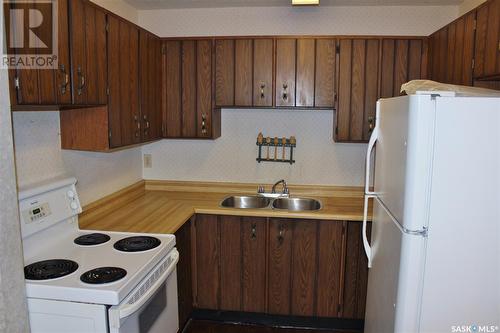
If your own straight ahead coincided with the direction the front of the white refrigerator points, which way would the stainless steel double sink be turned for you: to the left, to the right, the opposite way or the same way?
to the left

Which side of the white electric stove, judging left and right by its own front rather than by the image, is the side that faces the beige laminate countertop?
left

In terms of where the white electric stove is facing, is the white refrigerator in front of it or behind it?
in front

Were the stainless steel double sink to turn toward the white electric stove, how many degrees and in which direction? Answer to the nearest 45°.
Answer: approximately 45° to its right

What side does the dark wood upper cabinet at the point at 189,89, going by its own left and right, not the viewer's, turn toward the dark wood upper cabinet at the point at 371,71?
left

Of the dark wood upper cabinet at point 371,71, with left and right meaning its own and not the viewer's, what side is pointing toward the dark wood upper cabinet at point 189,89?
right

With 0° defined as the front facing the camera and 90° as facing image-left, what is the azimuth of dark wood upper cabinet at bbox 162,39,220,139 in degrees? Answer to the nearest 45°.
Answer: approximately 0°

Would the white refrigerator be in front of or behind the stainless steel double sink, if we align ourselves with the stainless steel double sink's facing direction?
in front

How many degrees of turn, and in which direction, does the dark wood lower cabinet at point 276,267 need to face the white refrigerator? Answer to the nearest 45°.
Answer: approximately 45° to its left
